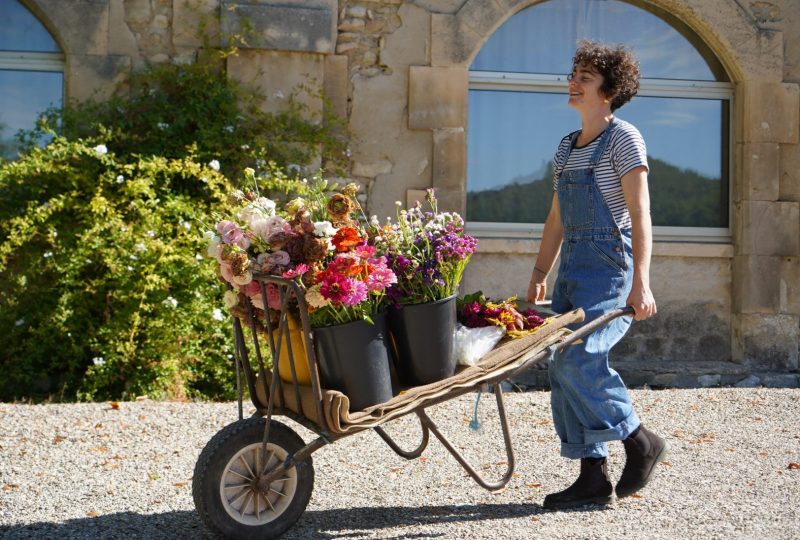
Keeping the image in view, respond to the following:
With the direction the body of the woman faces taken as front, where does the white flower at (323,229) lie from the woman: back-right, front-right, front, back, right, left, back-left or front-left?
front

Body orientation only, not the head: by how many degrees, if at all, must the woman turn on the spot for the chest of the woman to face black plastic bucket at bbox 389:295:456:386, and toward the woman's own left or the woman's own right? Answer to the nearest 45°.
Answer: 0° — they already face it

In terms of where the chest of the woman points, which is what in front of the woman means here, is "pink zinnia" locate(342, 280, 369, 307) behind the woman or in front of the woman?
in front

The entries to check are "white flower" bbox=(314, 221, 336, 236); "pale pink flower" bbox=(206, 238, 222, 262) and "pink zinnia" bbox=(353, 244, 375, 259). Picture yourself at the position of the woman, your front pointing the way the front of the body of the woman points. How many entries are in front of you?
3

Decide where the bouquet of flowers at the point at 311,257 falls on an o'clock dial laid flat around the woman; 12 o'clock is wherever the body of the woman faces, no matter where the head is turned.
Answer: The bouquet of flowers is roughly at 12 o'clock from the woman.

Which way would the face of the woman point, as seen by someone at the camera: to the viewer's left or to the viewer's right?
to the viewer's left

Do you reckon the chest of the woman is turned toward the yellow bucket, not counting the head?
yes

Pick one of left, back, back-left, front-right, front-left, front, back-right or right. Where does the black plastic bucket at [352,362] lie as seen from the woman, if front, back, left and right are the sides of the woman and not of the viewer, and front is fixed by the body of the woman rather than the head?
front

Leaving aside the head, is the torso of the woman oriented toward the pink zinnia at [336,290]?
yes

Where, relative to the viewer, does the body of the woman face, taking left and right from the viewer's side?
facing the viewer and to the left of the viewer

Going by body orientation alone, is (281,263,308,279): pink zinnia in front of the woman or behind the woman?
in front

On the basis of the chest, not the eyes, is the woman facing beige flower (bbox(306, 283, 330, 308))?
yes

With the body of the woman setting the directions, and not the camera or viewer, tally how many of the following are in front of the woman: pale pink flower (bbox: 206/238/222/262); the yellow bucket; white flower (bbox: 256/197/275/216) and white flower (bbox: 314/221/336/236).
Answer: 4

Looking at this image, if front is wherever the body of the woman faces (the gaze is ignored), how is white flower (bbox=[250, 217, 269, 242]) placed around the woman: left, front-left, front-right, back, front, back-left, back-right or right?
front
